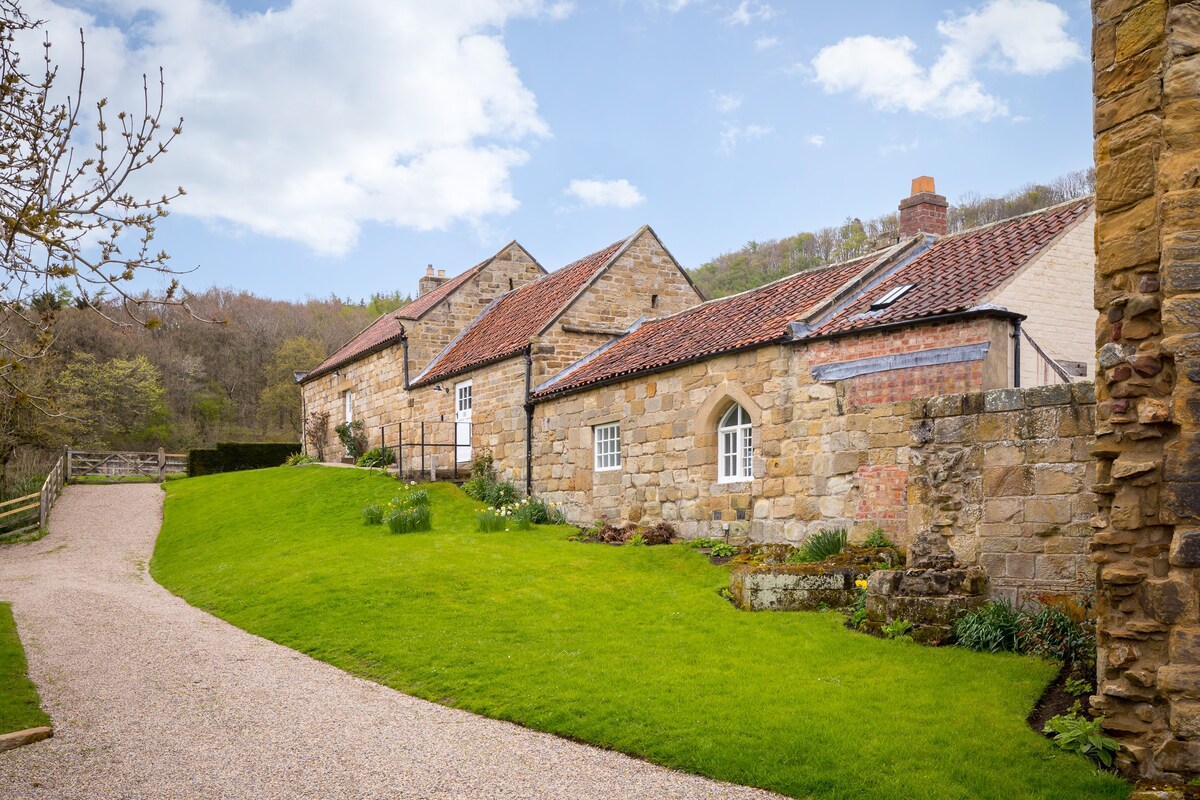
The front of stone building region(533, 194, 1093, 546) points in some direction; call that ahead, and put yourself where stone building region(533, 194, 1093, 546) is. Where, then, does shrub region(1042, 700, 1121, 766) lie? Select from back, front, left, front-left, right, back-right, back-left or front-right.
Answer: front-left

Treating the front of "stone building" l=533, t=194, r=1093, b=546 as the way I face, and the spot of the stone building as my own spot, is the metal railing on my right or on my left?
on my right

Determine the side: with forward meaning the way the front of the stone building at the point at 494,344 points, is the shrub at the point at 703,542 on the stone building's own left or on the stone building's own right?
on the stone building's own left

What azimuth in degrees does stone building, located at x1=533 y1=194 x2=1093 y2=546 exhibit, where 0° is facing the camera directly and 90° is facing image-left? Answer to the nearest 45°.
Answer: approximately 45°

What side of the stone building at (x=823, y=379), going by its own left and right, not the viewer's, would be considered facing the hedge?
right

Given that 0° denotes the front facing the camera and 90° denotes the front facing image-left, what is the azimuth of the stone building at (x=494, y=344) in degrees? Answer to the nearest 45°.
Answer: approximately 45°

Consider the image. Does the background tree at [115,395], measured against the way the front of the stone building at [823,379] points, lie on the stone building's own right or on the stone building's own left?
on the stone building's own right

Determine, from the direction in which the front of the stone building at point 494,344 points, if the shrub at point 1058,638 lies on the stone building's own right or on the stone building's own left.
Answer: on the stone building's own left

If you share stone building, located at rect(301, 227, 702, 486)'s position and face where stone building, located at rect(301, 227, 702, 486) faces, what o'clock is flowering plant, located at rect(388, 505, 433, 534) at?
The flowering plant is roughly at 11 o'clock from the stone building.

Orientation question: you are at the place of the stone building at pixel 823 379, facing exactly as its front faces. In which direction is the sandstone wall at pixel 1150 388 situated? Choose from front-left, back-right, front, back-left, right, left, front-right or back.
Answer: front-left

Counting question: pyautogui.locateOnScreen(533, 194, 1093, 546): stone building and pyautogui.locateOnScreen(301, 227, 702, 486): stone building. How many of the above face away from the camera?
0

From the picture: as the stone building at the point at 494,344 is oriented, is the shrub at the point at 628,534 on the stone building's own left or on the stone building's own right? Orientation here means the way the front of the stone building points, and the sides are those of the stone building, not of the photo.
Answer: on the stone building's own left

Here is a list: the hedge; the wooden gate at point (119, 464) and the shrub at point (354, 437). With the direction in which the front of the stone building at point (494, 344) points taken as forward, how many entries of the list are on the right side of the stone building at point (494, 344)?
3

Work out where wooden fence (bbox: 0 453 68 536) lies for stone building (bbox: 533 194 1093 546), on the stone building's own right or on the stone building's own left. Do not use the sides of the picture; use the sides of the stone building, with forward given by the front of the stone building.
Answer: on the stone building's own right

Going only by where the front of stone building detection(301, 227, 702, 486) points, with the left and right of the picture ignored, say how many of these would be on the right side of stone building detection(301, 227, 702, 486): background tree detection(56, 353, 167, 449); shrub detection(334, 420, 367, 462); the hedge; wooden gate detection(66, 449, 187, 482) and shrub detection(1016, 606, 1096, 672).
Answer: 4

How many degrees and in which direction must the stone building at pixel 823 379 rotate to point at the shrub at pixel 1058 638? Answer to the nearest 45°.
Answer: approximately 45° to its left
